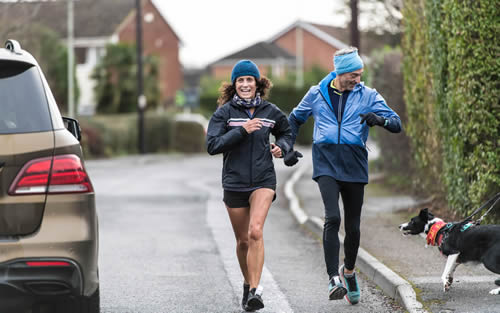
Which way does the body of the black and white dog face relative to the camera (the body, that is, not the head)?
to the viewer's left

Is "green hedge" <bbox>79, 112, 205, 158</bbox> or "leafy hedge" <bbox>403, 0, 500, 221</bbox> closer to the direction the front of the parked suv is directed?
the green hedge

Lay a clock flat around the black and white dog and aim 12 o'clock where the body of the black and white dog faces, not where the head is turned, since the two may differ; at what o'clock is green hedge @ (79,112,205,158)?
The green hedge is roughly at 2 o'clock from the black and white dog.

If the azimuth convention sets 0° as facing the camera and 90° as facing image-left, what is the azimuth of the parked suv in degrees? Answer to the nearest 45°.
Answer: approximately 180°

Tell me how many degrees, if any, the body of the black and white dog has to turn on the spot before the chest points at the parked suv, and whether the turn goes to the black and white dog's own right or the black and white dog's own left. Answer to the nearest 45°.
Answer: approximately 45° to the black and white dog's own left

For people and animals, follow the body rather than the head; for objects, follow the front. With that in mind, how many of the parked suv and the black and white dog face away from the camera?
1

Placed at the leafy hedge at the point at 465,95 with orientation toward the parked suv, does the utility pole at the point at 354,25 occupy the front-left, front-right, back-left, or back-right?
back-right

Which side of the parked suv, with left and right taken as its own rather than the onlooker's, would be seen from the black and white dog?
right

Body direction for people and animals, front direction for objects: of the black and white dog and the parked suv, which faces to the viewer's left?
the black and white dog
